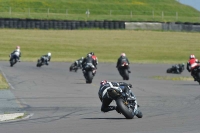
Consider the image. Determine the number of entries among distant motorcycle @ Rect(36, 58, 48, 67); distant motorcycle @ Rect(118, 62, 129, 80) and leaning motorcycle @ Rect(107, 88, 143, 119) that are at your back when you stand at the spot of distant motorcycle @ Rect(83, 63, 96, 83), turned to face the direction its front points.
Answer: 1

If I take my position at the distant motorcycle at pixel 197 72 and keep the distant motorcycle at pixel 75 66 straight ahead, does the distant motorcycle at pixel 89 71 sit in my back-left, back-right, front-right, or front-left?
front-left

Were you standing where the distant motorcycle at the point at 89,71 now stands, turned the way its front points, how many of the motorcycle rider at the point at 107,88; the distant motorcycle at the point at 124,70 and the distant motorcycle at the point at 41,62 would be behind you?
1
